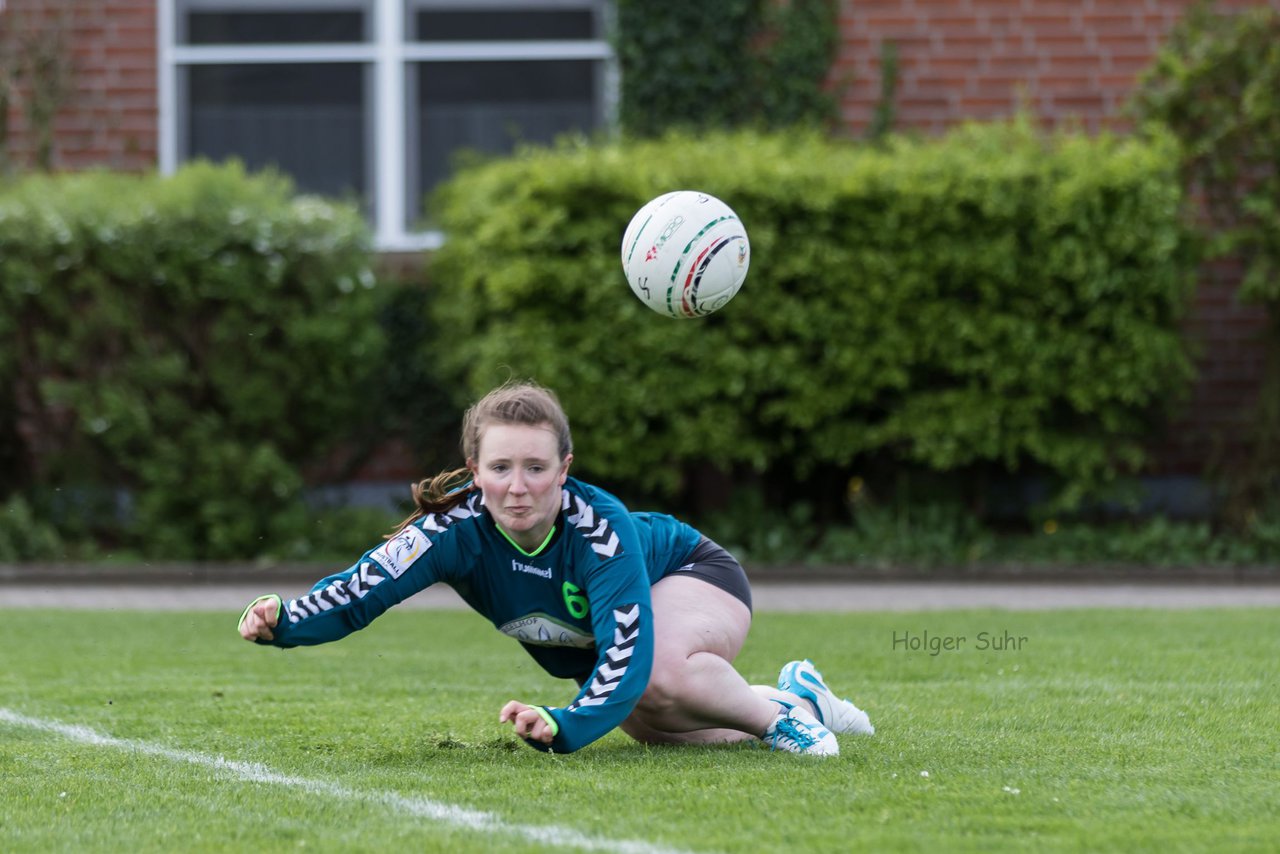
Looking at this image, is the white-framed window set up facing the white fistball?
yes

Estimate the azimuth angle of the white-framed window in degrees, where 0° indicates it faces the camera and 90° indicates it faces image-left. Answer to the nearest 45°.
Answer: approximately 0°

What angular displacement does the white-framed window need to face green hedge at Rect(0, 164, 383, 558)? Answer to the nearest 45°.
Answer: approximately 45° to its right

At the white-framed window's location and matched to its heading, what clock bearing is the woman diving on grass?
The woman diving on grass is roughly at 12 o'clock from the white-framed window.

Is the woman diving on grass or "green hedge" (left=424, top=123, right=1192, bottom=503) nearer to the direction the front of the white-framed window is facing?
the woman diving on grass

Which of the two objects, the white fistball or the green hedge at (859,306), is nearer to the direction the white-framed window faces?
the white fistball

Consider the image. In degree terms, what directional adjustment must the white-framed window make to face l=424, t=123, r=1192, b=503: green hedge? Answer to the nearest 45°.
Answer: approximately 45° to its left
